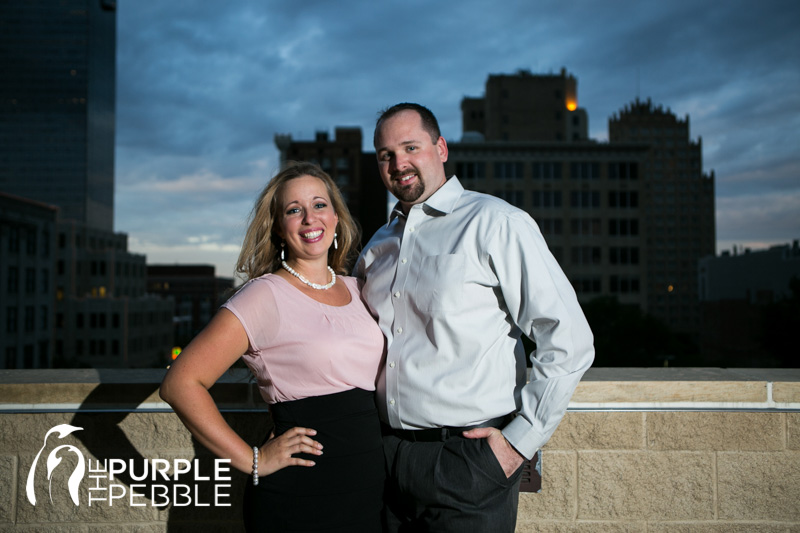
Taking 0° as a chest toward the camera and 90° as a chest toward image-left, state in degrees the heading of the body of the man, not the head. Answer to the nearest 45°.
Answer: approximately 45°

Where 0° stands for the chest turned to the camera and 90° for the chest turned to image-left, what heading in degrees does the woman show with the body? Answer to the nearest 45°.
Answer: approximately 315°
